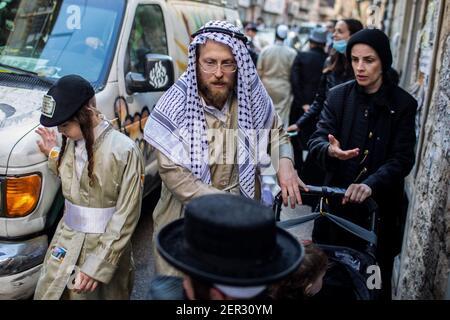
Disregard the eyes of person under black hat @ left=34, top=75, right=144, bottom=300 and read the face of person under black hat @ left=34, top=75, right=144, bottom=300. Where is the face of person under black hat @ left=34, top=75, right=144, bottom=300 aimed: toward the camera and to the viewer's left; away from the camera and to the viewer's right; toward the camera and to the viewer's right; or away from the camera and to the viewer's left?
toward the camera and to the viewer's left

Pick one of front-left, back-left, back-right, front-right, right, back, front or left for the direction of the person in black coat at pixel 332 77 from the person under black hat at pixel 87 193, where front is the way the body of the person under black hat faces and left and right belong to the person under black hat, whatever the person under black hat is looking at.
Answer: back

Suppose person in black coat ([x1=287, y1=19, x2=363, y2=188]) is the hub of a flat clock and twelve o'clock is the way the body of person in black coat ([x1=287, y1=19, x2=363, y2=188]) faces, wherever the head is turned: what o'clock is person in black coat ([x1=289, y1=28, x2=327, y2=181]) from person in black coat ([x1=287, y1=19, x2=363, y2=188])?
person in black coat ([x1=289, y1=28, x2=327, y2=181]) is roughly at 4 o'clock from person in black coat ([x1=287, y1=19, x2=363, y2=188]).

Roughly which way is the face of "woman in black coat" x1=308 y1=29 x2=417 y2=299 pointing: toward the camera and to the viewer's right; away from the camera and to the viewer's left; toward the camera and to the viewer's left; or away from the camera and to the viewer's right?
toward the camera and to the viewer's left

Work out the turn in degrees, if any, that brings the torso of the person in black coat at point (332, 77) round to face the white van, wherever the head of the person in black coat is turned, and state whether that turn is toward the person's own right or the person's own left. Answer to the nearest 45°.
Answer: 0° — they already face it

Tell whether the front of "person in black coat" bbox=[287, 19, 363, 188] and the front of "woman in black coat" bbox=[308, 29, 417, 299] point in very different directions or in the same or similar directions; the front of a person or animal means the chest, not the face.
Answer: same or similar directions

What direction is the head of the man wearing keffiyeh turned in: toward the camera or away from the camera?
toward the camera

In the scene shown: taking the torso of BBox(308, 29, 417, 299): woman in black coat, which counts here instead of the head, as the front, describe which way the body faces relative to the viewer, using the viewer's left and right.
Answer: facing the viewer and to the left of the viewer

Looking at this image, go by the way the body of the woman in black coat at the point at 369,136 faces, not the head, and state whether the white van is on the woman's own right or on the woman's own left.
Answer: on the woman's own right

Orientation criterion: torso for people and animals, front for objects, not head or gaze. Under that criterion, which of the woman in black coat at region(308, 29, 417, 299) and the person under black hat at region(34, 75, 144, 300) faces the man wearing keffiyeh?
the woman in black coat

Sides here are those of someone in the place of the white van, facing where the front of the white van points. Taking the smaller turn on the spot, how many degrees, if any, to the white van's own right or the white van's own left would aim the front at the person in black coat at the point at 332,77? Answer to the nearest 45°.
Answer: approximately 135° to the white van's own left

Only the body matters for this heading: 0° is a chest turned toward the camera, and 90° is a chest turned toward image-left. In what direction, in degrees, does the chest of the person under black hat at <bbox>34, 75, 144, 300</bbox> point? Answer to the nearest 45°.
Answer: approximately 45°

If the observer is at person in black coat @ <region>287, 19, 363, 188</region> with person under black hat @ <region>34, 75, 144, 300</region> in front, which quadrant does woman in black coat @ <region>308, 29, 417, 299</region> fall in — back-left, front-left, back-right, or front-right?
front-left

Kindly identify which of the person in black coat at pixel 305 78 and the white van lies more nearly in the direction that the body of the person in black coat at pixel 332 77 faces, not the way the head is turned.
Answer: the white van

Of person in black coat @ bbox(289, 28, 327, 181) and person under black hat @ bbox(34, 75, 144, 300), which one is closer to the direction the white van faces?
the person under black hat

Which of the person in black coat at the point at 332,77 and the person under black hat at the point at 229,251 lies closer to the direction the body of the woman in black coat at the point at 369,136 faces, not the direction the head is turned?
the person under black hat

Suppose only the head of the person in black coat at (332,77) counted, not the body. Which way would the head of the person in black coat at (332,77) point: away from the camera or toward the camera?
toward the camera

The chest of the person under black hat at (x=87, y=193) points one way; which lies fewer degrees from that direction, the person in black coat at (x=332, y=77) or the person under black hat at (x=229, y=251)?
the person under black hat

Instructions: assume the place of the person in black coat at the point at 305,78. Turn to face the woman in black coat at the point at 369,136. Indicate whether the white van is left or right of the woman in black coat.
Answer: right

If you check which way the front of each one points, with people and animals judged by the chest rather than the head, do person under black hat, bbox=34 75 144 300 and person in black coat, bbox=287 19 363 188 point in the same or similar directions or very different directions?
same or similar directions
